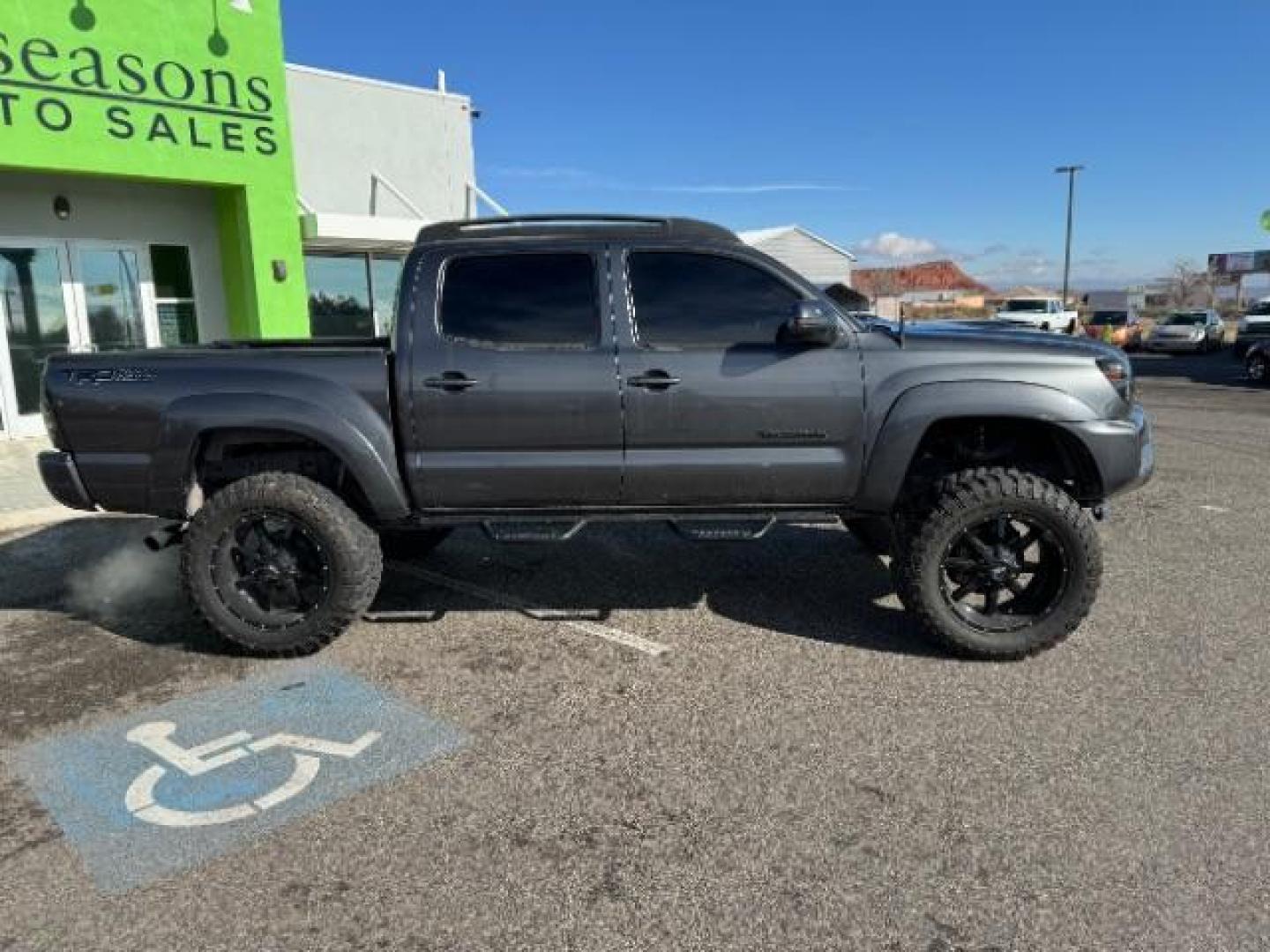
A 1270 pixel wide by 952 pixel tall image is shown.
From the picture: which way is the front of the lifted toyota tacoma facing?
to the viewer's right

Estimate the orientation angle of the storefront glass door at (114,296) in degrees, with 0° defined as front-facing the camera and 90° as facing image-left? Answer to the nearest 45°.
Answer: approximately 0°

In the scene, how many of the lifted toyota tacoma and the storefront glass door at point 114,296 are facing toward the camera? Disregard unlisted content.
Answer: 1

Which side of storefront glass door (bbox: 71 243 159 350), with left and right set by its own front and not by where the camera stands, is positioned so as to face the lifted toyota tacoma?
front

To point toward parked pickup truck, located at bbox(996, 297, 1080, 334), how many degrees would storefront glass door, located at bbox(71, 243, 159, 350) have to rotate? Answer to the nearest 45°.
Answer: approximately 90° to its left

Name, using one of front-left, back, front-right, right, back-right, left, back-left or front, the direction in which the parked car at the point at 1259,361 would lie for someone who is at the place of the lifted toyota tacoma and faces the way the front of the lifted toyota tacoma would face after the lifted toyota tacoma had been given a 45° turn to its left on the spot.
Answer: front

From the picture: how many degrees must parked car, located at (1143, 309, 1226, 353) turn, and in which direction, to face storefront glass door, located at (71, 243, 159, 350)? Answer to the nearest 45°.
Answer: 0° — it already faces it

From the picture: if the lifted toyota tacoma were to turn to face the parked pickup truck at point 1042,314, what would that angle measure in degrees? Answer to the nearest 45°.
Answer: approximately 45° to its left

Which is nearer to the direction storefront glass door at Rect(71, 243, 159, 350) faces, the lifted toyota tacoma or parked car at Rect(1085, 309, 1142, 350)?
the lifted toyota tacoma

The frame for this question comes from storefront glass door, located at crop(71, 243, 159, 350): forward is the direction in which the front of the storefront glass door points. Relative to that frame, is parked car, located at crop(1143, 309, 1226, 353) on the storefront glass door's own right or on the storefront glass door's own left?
on the storefront glass door's own left

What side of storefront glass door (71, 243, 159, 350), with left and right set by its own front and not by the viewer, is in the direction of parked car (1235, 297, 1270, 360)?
left

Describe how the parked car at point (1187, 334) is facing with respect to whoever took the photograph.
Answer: facing the viewer and to the left of the viewer

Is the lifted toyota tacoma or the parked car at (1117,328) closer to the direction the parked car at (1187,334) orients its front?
the lifted toyota tacoma

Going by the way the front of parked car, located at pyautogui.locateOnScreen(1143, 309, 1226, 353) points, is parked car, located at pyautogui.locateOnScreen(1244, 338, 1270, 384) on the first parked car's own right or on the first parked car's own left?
on the first parked car's own left

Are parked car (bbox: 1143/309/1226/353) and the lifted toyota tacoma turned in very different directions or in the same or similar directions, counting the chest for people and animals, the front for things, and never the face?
very different directions

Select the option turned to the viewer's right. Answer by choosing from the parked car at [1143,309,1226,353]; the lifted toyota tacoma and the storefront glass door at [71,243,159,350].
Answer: the lifted toyota tacoma

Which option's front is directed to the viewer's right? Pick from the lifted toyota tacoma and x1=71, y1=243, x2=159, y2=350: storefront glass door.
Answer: the lifted toyota tacoma
